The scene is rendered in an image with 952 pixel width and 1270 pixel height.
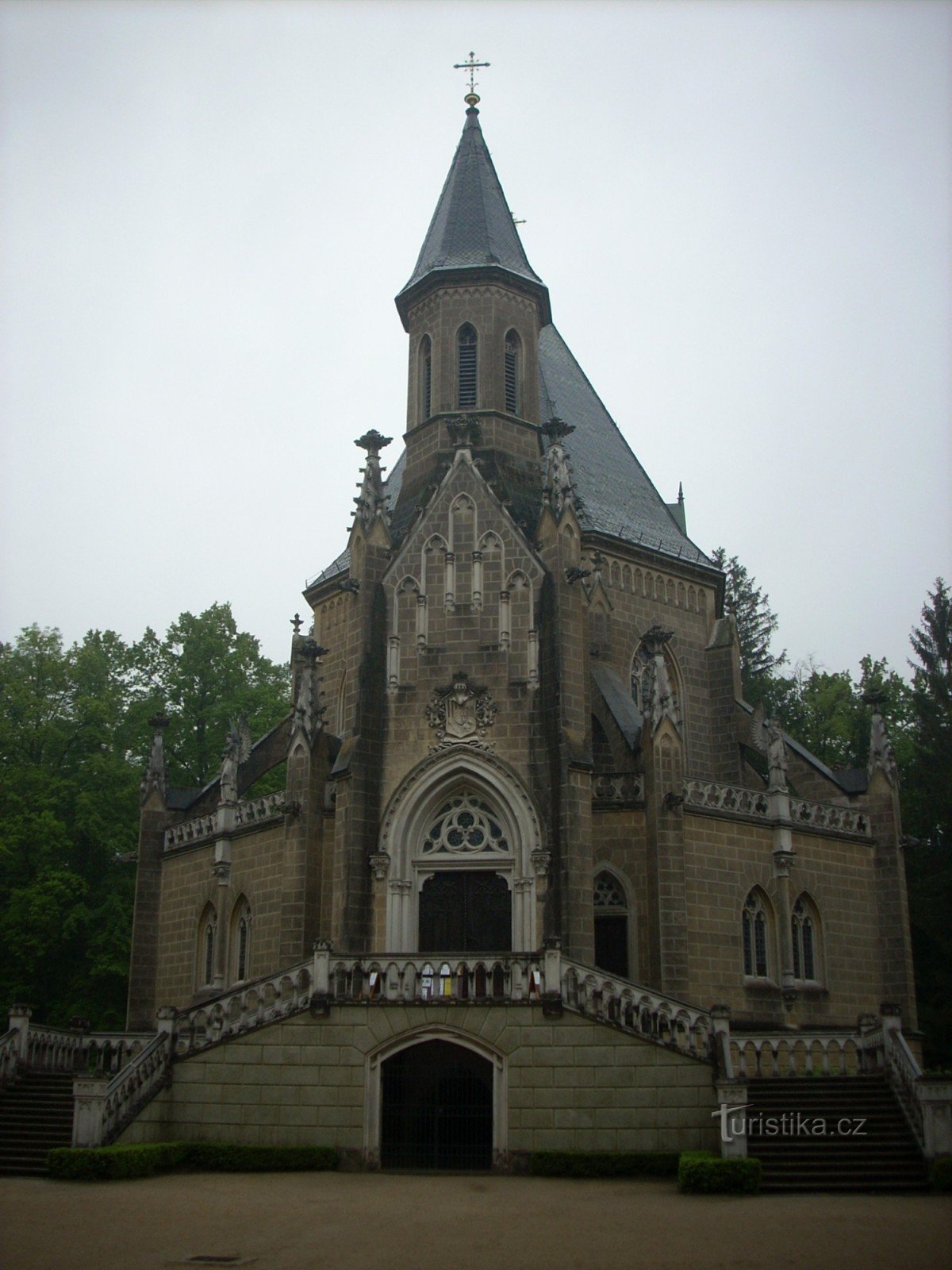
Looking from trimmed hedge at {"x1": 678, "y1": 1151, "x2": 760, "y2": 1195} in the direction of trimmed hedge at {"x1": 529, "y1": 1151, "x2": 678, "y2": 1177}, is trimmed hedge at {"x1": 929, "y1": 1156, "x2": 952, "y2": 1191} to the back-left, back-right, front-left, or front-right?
back-right

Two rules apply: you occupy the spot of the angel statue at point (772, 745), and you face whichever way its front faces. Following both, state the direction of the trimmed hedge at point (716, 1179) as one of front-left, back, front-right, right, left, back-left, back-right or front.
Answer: front-right

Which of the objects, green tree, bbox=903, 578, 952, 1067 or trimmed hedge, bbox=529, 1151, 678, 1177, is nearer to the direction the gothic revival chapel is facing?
the trimmed hedge

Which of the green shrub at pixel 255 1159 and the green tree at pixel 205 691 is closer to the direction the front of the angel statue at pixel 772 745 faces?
the green shrub

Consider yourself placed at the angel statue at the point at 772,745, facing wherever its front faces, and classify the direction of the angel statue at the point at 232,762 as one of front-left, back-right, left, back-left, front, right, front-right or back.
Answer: back-right

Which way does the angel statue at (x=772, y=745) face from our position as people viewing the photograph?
facing the viewer and to the right of the viewer

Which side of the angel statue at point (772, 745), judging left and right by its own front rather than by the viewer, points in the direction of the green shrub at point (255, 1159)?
right

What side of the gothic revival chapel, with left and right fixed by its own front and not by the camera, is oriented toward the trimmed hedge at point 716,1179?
front

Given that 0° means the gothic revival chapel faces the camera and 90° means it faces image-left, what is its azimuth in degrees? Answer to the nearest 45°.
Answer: approximately 0°

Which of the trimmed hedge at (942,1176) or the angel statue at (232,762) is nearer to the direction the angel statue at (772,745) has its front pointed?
the trimmed hedge
